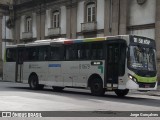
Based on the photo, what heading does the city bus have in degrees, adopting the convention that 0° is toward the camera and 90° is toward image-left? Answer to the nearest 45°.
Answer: approximately 315°
